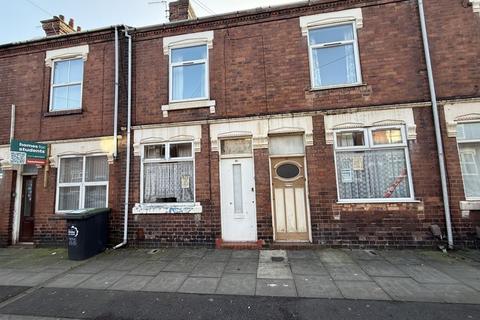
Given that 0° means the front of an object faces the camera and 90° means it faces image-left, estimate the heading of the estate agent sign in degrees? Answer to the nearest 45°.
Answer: approximately 0°
